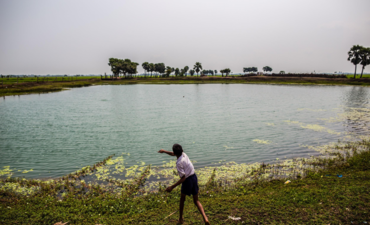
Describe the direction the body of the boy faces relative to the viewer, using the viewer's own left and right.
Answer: facing away from the viewer and to the left of the viewer
